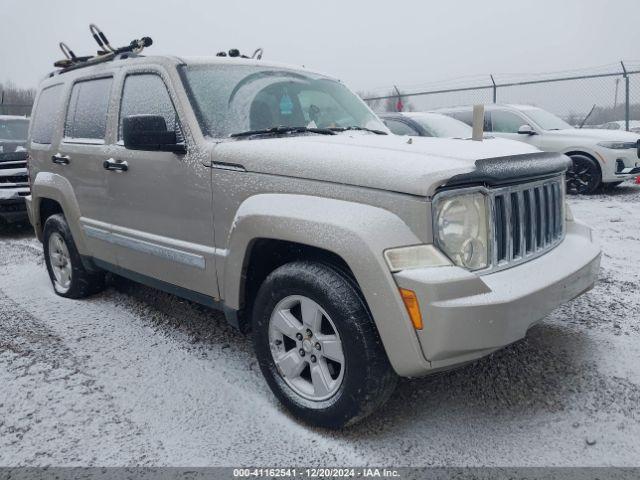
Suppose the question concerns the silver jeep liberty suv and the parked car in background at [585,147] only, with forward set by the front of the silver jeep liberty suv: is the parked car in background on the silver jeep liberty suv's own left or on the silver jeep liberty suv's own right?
on the silver jeep liberty suv's own left

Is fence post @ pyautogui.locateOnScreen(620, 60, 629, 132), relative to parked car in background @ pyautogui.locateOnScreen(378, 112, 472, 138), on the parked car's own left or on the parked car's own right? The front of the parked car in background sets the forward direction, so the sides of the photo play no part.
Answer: on the parked car's own left

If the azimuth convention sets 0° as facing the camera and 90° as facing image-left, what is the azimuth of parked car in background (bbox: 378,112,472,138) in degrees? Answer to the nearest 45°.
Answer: approximately 315°

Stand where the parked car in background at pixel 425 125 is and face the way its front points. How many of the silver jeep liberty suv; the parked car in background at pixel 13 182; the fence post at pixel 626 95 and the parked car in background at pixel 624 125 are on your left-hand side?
2

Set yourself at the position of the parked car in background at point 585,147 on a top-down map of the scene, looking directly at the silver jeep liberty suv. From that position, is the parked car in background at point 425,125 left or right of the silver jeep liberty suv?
right

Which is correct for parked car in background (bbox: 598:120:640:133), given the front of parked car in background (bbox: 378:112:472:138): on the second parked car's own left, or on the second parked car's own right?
on the second parked car's own left

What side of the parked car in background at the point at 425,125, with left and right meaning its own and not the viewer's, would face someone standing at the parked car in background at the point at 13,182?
right

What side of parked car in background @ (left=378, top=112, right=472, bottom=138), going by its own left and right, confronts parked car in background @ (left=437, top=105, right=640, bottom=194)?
left

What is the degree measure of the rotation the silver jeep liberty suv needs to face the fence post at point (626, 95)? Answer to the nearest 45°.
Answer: approximately 90° to its left

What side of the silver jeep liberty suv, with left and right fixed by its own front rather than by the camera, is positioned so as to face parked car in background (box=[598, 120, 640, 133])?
left
